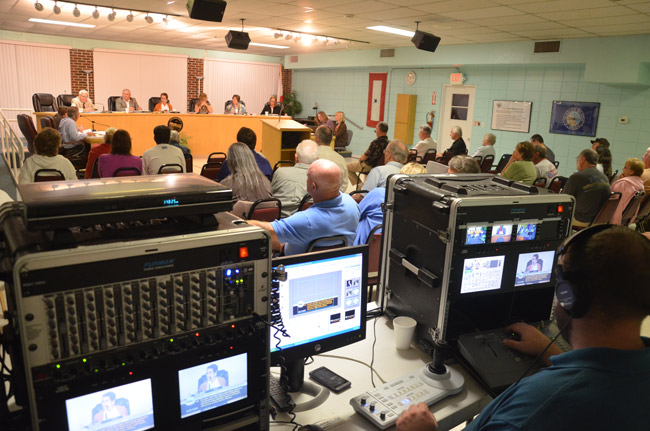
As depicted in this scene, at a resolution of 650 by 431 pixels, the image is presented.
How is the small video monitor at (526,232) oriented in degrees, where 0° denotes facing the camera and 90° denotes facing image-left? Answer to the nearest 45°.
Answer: approximately 0°

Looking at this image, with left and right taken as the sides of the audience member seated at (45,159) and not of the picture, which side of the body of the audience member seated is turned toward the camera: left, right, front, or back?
back

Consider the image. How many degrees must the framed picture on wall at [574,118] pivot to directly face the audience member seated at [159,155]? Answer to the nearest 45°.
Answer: approximately 45° to its right

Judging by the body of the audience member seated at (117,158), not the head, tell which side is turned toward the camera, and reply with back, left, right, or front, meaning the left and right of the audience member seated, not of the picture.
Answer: back

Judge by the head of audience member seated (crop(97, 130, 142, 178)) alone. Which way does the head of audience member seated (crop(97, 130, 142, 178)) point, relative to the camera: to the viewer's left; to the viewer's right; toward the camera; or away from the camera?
away from the camera

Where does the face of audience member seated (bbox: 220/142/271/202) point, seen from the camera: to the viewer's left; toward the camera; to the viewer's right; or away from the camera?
away from the camera

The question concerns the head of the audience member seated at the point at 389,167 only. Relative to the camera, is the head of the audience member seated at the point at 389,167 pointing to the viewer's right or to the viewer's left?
to the viewer's left

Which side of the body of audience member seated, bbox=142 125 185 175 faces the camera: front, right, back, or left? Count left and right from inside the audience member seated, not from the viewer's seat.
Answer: back

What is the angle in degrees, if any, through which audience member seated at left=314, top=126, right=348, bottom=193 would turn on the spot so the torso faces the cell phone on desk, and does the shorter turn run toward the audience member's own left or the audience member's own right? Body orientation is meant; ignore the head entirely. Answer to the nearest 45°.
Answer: approximately 135° to the audience member's own left

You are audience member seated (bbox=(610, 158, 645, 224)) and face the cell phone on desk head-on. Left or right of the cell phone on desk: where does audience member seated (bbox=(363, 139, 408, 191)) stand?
right
